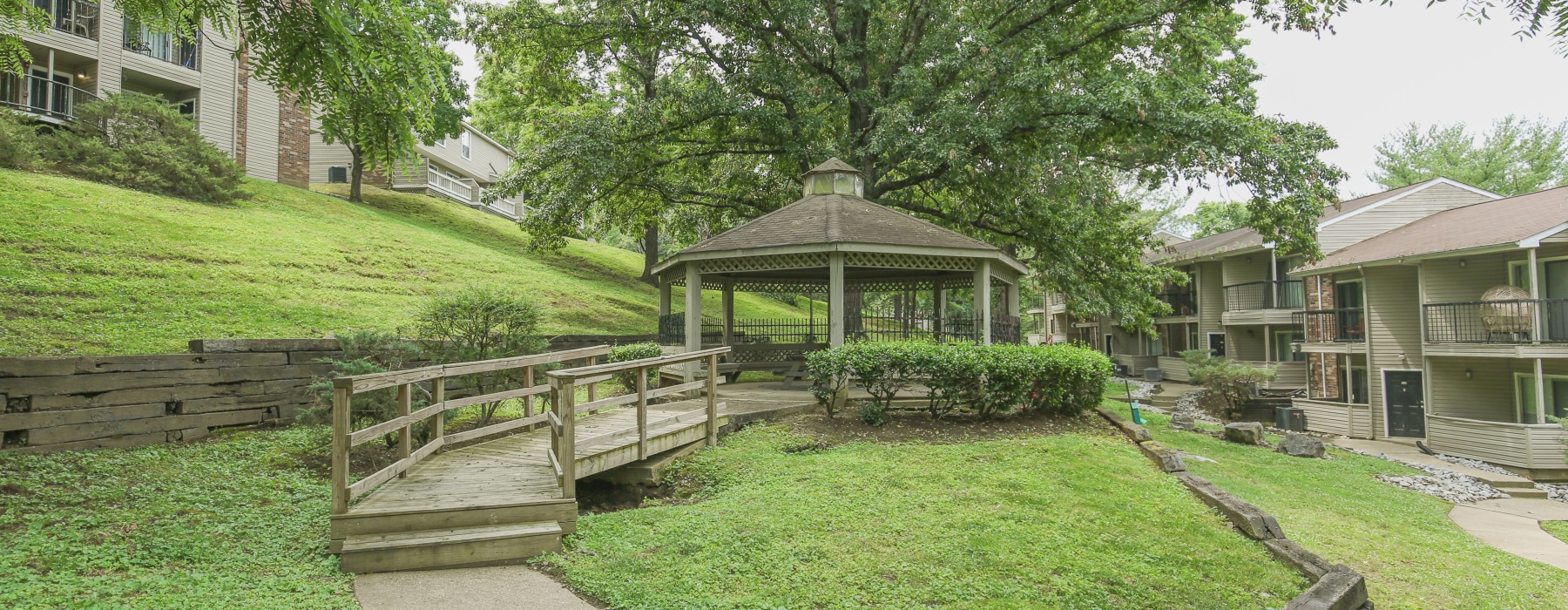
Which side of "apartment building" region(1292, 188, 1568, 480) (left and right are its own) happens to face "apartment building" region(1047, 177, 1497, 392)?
right

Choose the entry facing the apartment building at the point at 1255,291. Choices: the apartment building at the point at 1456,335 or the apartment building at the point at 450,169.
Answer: the apartment building at the point at 450,169

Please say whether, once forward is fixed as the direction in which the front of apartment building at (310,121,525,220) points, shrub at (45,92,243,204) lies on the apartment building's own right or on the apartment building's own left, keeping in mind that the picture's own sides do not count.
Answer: on the apartment building's own right

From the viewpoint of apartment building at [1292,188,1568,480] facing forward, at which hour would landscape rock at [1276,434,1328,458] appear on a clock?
The landscape rock is roughly at 11 o'clock from the apartment building.

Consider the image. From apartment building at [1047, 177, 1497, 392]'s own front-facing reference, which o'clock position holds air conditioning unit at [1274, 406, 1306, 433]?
The air conditioning unit is roughly at 10 o'clock from the apartment building.

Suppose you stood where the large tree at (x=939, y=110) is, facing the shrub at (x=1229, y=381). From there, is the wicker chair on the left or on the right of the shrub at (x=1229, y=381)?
right

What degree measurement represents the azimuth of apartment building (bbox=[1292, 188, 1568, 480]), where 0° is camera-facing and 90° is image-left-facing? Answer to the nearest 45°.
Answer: approximately 45°

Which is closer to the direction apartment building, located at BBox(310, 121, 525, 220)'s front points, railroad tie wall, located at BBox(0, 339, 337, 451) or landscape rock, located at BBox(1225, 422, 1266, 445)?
the landscape rock

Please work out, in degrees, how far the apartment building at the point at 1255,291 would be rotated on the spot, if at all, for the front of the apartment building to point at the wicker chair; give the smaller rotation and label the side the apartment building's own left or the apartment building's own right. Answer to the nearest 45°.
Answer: approximately 90° to the apartment building's own left
